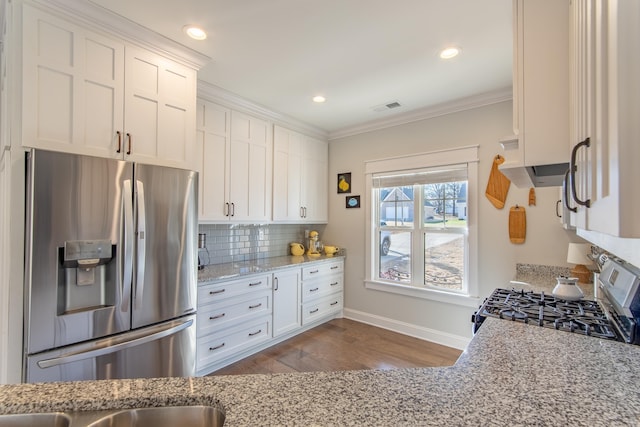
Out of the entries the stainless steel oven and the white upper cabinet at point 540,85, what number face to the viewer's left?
2

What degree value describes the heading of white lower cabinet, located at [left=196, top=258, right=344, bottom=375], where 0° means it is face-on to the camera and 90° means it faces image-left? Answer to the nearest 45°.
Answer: approximately 315°

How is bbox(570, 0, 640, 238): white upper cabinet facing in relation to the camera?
to the viewer's left

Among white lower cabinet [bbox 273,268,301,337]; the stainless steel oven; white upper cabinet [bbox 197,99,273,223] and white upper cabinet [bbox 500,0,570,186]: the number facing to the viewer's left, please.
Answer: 2

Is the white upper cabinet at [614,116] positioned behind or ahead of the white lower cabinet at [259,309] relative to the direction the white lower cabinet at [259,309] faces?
ahead

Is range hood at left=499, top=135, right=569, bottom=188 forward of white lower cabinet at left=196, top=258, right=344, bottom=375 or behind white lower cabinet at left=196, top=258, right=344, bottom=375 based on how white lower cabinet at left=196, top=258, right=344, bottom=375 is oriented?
forward

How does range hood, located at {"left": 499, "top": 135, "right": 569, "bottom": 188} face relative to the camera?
to the viewer's left

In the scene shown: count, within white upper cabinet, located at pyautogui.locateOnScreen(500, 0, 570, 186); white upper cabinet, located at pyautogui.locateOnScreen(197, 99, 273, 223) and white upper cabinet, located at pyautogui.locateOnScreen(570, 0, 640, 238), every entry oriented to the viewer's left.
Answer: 2

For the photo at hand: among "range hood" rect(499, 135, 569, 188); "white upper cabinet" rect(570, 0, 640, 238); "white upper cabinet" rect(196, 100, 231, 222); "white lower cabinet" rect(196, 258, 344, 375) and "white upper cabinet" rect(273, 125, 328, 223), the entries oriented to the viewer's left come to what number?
2
